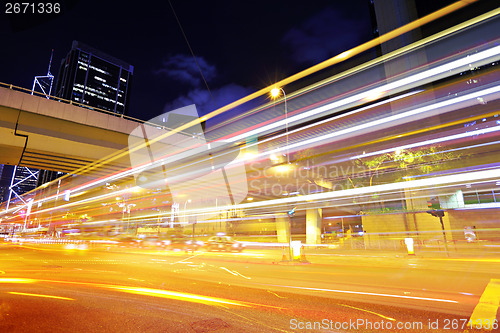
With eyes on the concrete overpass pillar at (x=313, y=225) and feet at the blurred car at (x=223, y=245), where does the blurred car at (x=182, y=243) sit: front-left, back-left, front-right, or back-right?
back-left

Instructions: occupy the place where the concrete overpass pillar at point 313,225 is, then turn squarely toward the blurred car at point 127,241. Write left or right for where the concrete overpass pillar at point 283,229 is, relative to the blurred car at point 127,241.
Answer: right
